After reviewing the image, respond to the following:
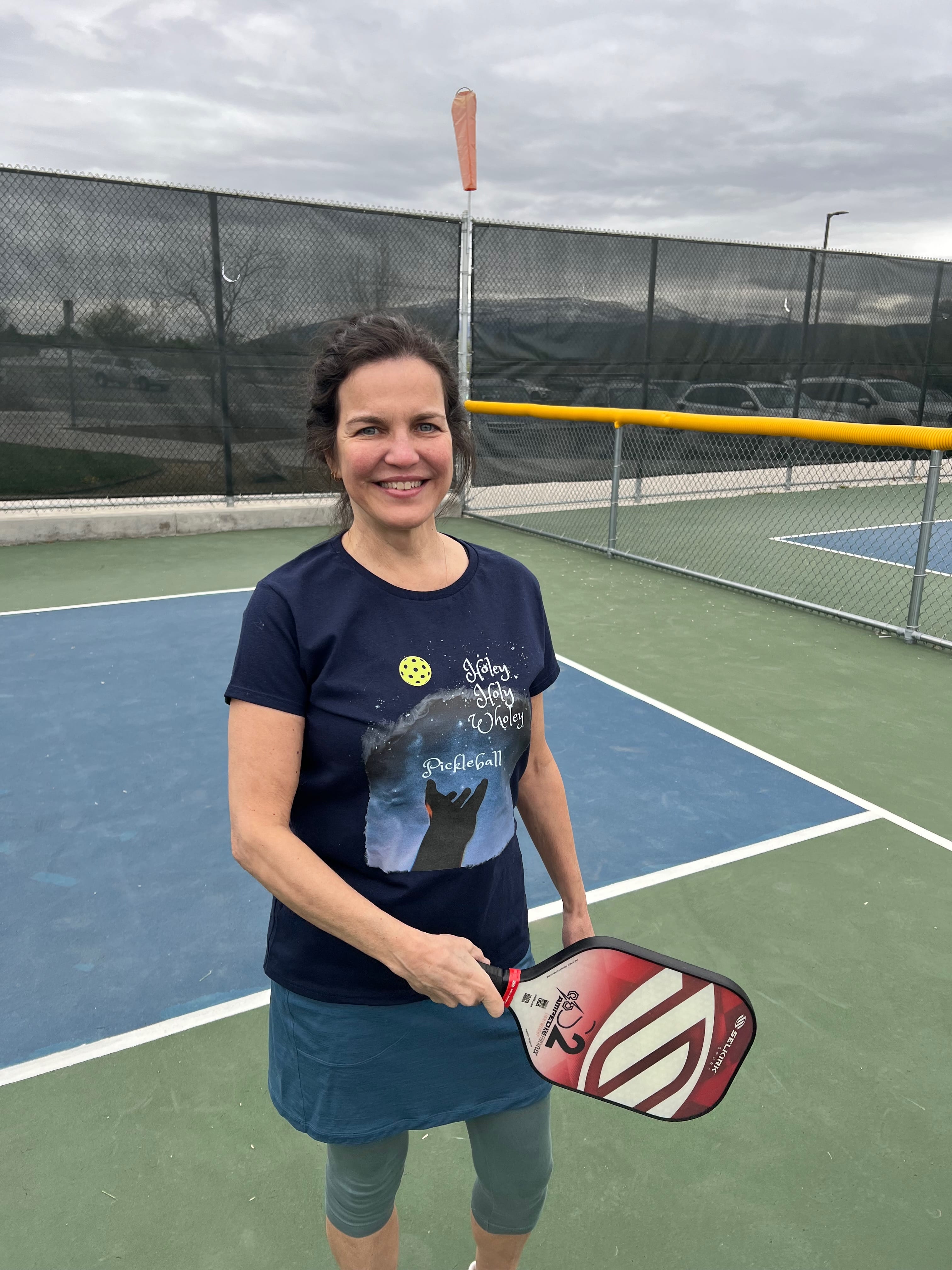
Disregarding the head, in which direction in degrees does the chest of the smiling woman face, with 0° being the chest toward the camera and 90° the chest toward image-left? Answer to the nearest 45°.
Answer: approximately 315°

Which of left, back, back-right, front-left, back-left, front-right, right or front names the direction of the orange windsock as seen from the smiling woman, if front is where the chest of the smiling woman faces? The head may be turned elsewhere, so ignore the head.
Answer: back-left

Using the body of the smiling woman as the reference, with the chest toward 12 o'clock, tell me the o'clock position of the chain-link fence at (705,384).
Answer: The chain-link fence is roughly at 8 o'clock from the smiling woman.

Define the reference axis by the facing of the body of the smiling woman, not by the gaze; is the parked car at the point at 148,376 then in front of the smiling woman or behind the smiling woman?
behind

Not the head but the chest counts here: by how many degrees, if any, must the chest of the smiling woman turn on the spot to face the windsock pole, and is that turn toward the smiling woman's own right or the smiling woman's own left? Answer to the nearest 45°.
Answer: approximately 135° to the smiling woman's own left

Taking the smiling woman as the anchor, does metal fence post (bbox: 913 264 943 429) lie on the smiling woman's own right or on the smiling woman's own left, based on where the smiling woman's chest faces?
on the smiling woman's own left

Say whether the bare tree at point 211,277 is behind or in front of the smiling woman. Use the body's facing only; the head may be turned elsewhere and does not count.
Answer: behind
